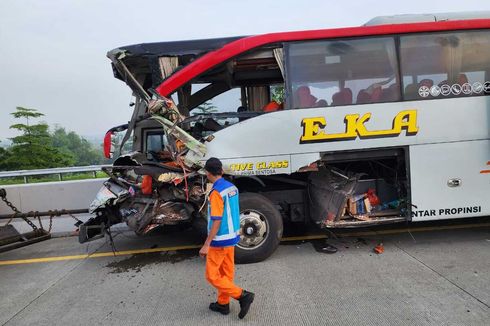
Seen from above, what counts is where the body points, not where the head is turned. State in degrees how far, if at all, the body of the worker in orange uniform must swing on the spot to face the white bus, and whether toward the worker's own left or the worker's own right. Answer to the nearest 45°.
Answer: approximately 90° to the worker's own right

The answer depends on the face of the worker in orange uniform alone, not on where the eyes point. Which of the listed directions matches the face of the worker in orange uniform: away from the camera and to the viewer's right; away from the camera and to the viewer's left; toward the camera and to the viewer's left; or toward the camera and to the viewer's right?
away from the camera and to the viewer's left

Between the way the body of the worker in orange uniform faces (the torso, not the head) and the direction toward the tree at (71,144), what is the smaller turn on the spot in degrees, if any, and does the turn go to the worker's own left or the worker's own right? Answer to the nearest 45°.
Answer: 0° — they already face it

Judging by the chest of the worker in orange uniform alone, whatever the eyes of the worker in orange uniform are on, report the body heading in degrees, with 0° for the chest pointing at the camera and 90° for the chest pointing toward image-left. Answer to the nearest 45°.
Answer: approximately 135°

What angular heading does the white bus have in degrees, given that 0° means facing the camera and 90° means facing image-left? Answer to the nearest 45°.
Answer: approximately 90°
